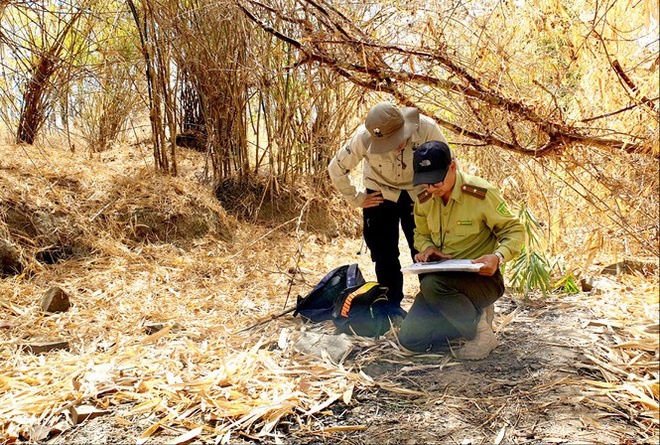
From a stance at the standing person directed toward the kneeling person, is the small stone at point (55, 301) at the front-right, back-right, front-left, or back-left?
back-right

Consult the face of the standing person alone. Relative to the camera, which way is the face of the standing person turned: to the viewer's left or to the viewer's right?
to the viewer's right

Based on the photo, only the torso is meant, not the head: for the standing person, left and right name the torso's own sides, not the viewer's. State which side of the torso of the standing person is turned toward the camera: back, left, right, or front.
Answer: front

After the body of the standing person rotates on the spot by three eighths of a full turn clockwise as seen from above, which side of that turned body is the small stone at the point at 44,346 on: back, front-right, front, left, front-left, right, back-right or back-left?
front-left

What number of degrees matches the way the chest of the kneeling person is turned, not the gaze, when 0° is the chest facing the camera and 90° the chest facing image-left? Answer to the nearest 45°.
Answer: approximately 45°

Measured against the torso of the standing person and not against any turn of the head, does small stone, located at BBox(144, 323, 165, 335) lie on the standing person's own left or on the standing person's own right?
on the standing person's own right

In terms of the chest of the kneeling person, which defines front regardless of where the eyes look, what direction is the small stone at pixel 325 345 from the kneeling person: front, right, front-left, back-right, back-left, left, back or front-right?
front-right

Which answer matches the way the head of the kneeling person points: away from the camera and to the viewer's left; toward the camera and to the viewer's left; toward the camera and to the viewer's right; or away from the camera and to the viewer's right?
toward the camera and to the viewer's left

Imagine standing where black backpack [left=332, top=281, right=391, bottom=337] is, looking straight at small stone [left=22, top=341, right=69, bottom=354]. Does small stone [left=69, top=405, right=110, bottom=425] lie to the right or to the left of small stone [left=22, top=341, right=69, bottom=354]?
left

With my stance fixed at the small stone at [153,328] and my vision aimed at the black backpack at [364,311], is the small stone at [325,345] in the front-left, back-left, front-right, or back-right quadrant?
front-right

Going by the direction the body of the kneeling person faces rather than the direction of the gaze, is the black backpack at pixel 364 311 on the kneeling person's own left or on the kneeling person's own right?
on the kneeling person's own right

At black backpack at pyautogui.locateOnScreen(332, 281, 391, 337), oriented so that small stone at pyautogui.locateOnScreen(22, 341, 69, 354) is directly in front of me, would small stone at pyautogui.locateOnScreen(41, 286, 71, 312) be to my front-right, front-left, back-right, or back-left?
front-right

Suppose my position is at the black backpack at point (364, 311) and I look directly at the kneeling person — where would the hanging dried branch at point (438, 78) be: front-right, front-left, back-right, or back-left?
front-left
